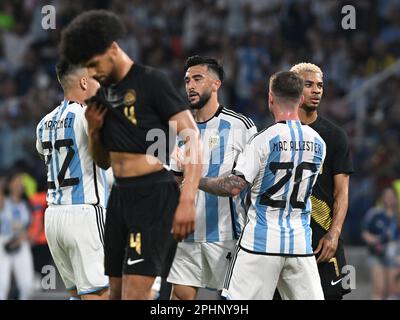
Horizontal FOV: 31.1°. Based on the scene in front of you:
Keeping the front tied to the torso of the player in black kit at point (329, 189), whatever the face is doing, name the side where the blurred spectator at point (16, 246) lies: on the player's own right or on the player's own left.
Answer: on the player's own right

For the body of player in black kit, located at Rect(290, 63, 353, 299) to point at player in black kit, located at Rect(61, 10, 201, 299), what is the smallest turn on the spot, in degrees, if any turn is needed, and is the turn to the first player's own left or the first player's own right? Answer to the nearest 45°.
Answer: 0° — they already face them

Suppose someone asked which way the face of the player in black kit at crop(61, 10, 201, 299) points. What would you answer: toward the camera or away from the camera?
toward the camera

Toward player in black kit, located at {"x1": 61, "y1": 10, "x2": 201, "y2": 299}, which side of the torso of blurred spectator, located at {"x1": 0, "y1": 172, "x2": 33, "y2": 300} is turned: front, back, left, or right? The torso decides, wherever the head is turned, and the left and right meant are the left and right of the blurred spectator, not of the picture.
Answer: front

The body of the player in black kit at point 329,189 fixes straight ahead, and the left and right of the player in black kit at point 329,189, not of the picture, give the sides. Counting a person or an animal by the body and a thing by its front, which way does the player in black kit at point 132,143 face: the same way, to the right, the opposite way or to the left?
the same way

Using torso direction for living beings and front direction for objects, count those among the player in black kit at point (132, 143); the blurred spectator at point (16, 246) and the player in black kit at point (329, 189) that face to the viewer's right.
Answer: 0

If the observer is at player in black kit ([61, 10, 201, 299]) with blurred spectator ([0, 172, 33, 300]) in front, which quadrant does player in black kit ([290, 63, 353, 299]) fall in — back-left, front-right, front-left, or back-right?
front-right

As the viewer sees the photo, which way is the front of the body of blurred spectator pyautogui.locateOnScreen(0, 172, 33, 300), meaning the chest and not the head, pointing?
toward the camera

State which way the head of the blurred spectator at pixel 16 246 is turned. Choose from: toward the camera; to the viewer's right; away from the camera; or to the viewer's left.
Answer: toward the camera

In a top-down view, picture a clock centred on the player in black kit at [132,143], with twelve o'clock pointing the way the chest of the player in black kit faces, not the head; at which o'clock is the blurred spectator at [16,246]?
The blurred spectator is roughly at 4 o'clock from the player in black kit.

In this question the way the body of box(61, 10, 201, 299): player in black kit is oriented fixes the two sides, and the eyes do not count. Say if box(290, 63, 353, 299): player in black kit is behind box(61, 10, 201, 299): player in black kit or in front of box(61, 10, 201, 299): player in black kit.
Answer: behind

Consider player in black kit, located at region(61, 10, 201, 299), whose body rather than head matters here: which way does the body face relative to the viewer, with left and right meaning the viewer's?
facing the viewer and to the left of the viewer

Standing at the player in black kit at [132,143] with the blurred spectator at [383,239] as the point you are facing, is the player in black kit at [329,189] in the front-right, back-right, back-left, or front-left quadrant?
front-right

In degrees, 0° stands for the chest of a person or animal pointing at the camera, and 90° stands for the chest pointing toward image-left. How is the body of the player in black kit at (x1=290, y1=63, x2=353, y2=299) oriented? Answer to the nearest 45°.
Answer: approximately 45°
